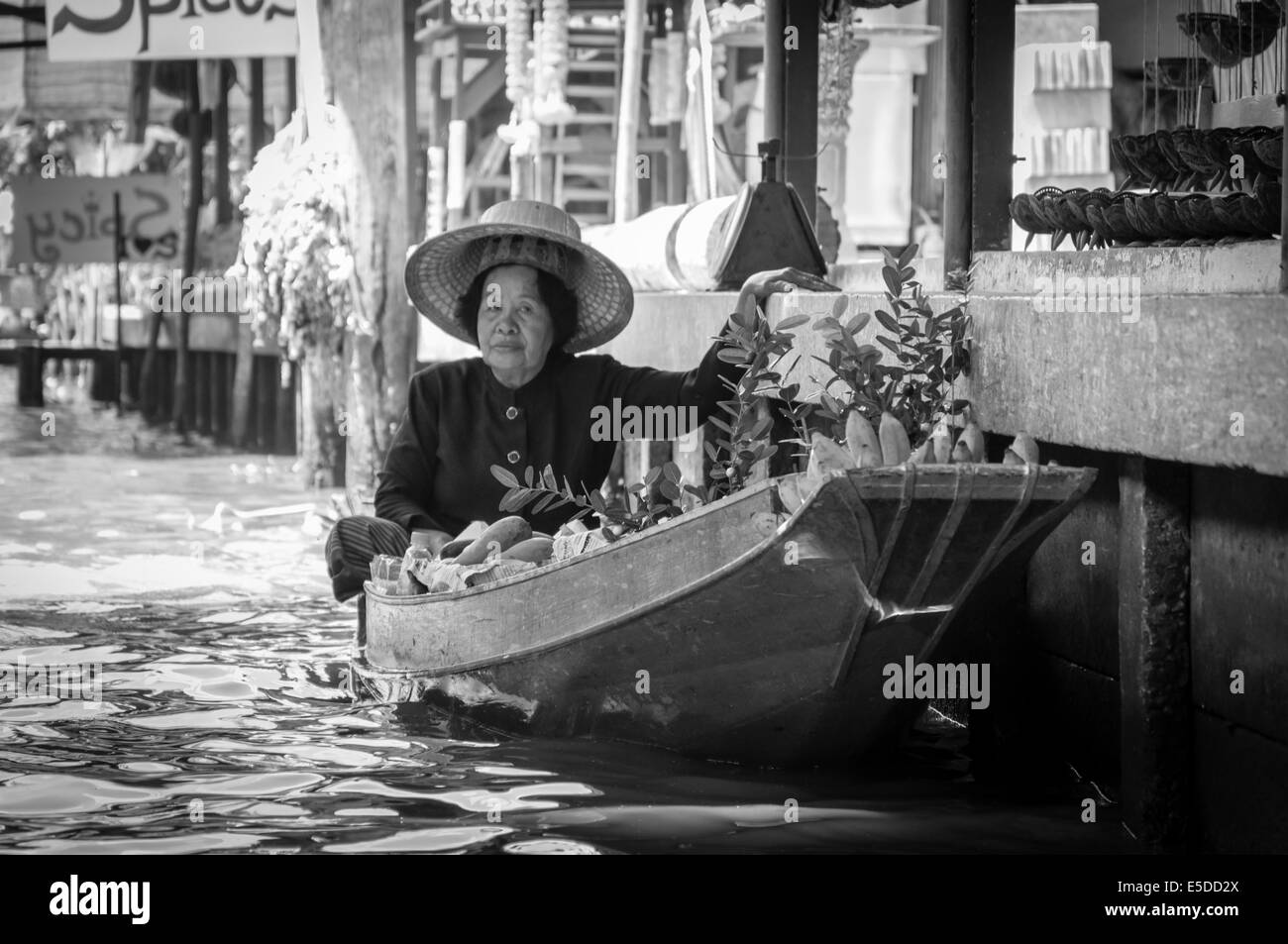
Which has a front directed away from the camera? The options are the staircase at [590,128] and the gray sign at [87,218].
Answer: the gray sign

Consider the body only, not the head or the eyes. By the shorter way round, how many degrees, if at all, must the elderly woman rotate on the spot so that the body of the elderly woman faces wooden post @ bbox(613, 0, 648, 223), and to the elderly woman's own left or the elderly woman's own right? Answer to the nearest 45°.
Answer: approximately 180°

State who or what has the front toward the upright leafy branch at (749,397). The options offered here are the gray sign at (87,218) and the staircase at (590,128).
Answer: the staircase

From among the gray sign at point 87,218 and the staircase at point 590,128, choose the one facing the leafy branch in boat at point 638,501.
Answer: the staircase

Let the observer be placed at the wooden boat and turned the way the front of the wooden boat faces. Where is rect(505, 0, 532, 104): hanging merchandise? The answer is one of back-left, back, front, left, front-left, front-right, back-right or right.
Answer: back-left

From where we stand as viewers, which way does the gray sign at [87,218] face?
facing away from the viewer

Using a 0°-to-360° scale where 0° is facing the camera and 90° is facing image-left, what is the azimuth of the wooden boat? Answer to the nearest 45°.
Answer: approximately 315°

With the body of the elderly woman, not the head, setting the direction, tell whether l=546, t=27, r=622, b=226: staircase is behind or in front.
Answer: behind
